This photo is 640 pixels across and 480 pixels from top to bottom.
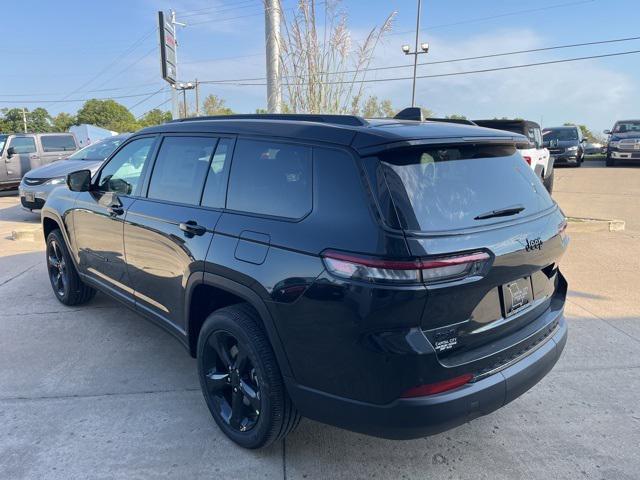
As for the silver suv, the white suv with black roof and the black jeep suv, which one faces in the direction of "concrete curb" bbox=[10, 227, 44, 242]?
the black jeep suv

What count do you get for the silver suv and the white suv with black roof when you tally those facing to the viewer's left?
1

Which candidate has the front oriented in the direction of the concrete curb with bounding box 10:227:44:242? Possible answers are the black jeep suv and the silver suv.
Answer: the black jeep suv

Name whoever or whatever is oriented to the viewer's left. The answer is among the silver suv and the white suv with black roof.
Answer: the silver suv

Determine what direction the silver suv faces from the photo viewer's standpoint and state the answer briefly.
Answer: facing to the left of the viewer

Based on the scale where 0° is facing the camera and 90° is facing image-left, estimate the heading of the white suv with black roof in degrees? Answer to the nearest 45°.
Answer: approximately 225°

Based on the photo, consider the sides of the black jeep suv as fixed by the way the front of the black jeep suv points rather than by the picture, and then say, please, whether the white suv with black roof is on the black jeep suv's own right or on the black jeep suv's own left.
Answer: on the black jeep suv's own right

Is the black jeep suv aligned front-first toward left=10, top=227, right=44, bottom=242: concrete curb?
yes

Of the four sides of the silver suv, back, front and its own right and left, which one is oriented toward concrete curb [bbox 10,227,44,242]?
left

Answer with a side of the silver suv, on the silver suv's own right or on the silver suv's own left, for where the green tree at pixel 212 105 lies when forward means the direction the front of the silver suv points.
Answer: on the silver suv's own right

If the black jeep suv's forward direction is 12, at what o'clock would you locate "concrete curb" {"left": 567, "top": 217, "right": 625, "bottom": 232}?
The concrete curb is roughly at 3 o'clock from the black jeep suv.

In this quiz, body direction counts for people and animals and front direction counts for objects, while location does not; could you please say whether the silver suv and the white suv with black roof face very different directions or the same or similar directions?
very different directions

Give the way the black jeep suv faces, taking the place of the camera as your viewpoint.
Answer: facing away from the viewer and to the left of the viewer
